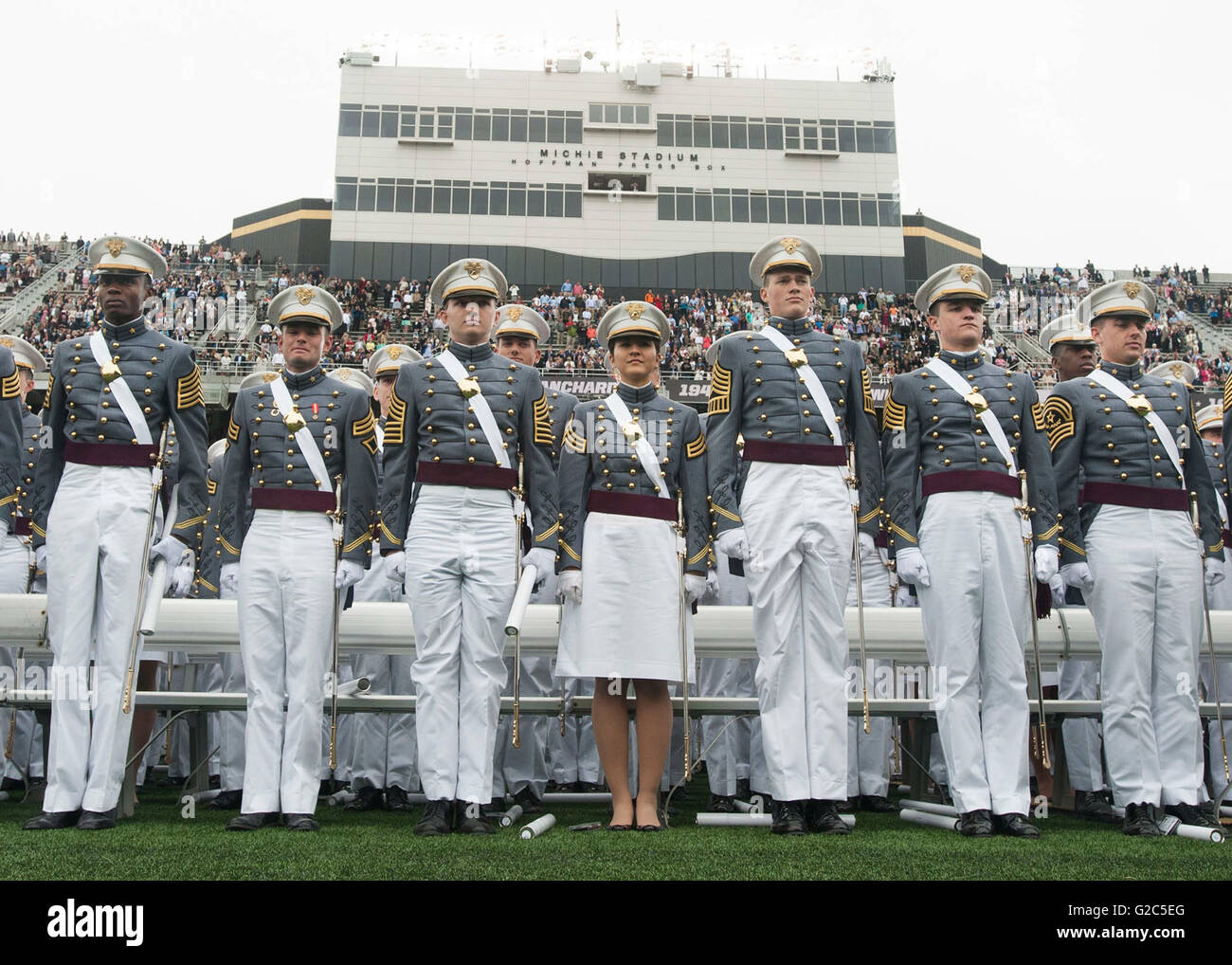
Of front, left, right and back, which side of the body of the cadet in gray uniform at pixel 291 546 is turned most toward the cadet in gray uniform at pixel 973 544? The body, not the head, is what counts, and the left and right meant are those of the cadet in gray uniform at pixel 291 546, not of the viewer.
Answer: left

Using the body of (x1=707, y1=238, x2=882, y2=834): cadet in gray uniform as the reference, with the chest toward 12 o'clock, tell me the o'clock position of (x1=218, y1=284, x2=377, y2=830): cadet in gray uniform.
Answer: (x1=218, y1=284, x2=377, y2=830): cadet in gray uniform is roughly at 3 o'clock from (x1=707, y1=238, x2=882, y2=834): cadet in gray uniform.

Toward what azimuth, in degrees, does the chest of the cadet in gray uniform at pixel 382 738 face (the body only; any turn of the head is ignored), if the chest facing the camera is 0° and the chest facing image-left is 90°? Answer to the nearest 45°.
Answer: approximately 0°
